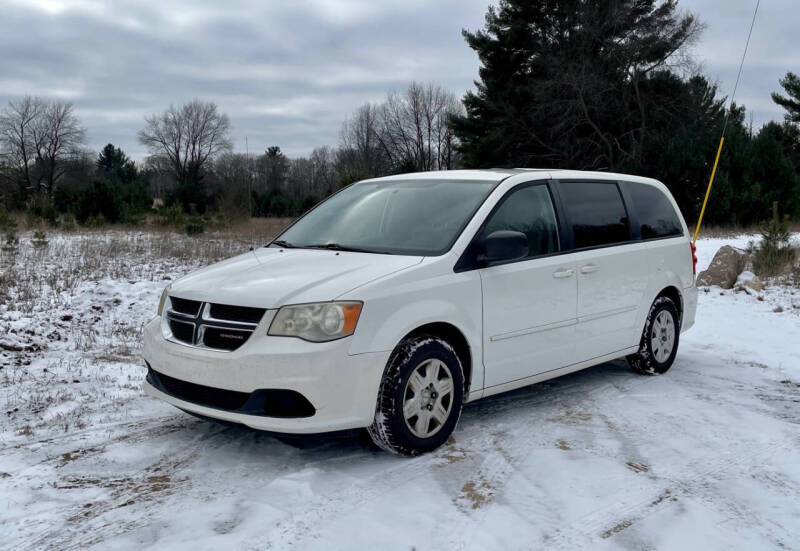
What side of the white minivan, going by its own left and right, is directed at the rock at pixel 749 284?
back

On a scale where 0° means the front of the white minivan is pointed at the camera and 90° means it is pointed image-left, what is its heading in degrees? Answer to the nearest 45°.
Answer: approximately 45°

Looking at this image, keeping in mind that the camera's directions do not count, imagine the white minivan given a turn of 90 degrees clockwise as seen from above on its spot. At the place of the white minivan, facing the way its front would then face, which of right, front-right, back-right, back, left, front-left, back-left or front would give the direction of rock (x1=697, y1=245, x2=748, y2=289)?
right
